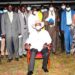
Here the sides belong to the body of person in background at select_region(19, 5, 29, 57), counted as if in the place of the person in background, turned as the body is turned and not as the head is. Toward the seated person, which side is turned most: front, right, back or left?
front

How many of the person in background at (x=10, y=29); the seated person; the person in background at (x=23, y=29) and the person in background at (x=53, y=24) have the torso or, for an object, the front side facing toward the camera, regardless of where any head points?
4

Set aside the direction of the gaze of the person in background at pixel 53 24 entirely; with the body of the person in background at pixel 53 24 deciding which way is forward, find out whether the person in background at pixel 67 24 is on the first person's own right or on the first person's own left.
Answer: on the first person's own left

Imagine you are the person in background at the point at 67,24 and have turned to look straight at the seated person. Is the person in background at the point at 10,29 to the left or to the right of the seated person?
right

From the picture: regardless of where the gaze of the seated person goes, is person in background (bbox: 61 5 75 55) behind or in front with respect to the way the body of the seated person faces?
behind

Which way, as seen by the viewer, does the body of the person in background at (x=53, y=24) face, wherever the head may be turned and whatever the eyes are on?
toward the camera

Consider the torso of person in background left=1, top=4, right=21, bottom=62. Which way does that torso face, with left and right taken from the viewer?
facing the viewer

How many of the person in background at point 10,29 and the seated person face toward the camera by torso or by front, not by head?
2

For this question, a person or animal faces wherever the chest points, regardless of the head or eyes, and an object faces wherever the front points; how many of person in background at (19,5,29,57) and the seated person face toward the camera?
2

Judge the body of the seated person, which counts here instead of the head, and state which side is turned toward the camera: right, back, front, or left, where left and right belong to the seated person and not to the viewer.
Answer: front

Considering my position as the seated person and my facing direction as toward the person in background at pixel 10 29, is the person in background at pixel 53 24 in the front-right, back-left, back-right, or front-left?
front-right
